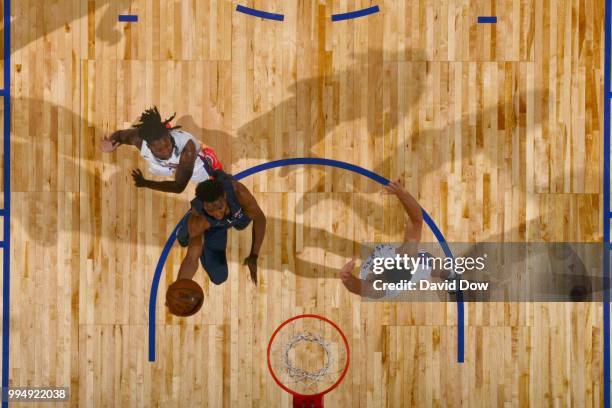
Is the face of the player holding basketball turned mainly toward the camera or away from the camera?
toward the camera

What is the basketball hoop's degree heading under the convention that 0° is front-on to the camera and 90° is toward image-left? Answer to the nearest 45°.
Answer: approximately 180°

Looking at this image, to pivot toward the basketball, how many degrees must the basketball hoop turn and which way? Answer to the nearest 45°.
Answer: approximately 90° to its left
